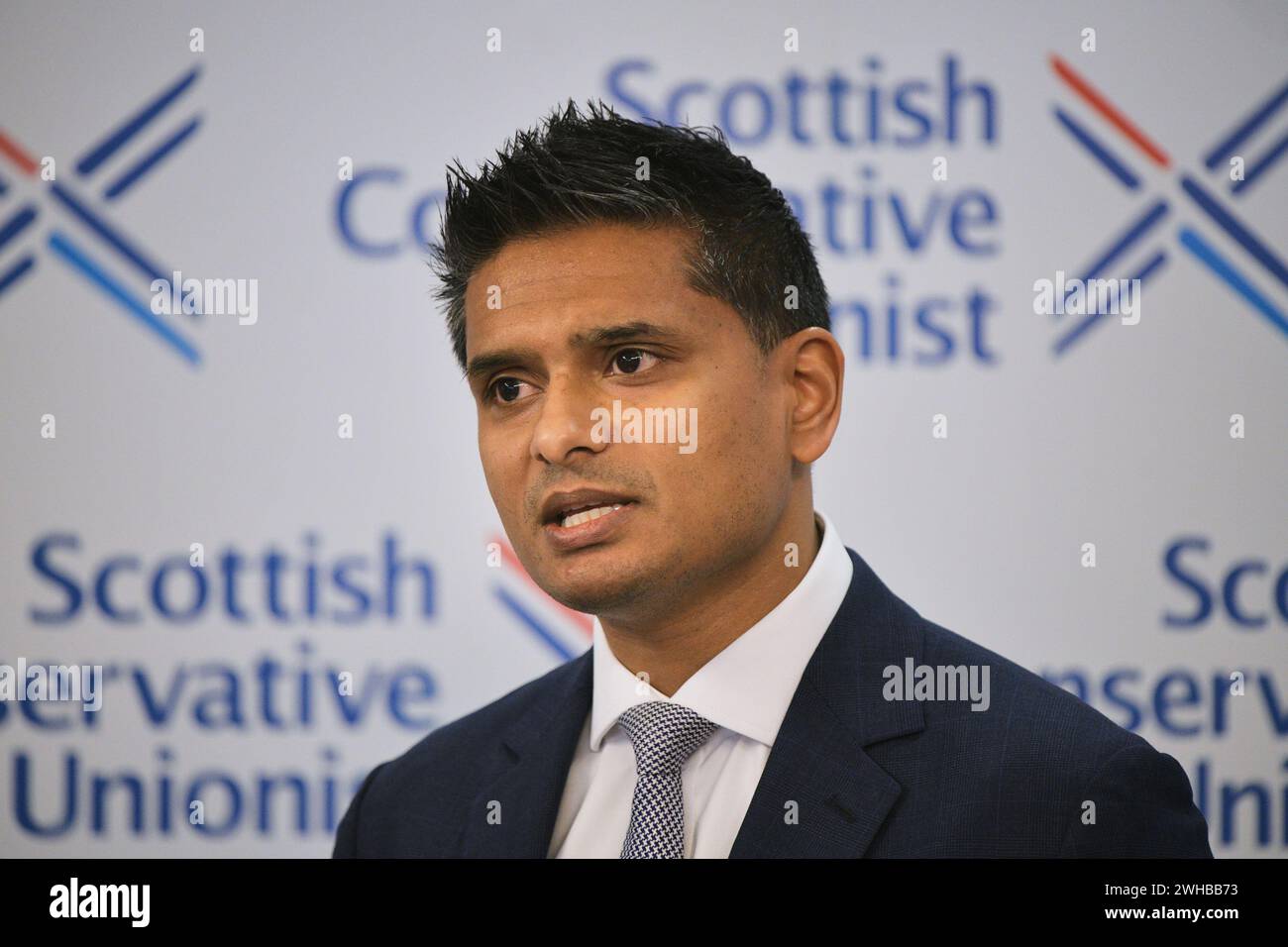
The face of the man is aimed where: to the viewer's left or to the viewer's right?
to the viewer's left

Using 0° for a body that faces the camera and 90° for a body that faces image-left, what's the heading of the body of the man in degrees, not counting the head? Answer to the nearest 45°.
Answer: approximately 45°
